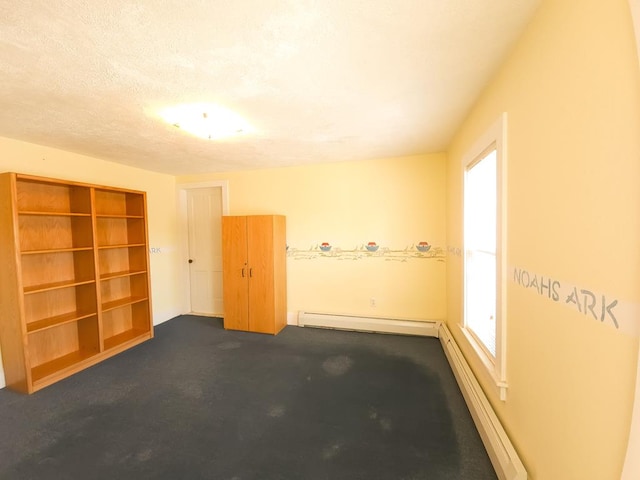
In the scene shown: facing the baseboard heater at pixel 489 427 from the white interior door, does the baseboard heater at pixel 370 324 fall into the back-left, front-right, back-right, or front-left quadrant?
front-left

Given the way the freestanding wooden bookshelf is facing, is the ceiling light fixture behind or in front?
in front

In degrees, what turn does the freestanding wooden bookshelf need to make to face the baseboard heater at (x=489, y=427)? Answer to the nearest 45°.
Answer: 0° — it already faces it

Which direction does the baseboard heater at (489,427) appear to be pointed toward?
to the viewer's left

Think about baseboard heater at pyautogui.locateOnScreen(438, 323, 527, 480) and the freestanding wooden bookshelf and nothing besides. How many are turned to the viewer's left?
1

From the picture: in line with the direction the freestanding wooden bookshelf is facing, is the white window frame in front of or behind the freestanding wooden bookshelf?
in front

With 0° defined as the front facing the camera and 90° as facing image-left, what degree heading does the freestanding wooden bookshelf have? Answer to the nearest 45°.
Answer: approximately 315°

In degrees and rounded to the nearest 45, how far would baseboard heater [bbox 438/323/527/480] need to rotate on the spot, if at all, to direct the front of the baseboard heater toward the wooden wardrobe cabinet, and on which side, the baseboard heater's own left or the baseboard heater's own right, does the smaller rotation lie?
0° — it already faces it

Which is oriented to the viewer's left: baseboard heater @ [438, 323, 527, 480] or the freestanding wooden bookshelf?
the baseboard heater

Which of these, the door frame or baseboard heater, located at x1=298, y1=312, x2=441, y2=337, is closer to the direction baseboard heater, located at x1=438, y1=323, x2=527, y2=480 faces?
the door frame

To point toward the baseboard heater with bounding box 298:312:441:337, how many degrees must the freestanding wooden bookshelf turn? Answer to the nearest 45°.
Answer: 0° — it already faces it

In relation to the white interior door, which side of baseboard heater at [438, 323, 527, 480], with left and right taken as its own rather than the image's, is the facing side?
front
